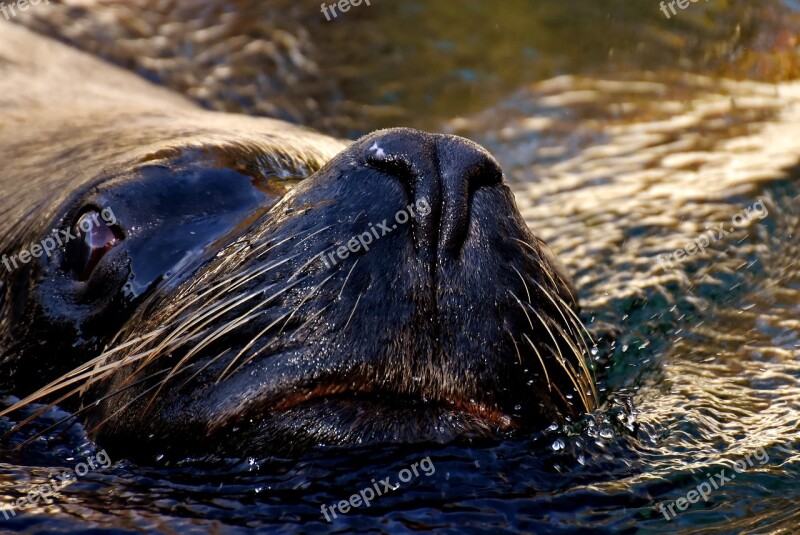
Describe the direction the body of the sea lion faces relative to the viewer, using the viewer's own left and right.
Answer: facing the viewer and to the right of the viewer
